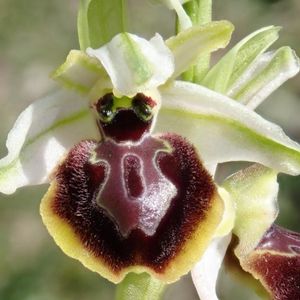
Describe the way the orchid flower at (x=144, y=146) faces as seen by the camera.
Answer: facing the viewer
